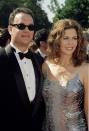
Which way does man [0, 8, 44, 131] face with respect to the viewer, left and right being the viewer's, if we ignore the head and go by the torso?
facing the viewer and to the right of the viewer

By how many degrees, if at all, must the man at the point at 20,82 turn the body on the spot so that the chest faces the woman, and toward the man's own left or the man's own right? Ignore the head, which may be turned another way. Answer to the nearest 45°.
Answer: approximately 45° to the man's own left
